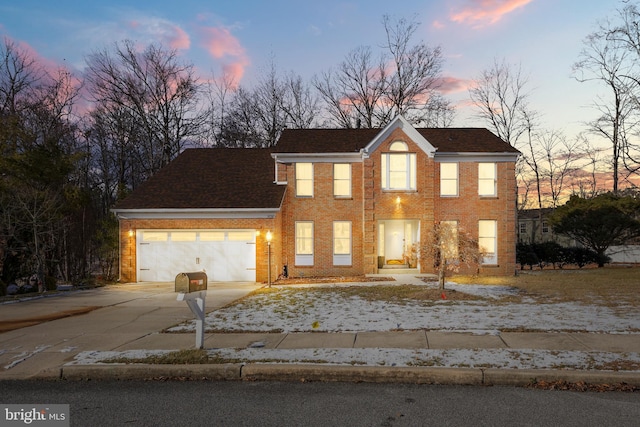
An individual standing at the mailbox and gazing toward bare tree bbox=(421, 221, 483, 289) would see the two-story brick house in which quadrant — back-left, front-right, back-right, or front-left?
front-left

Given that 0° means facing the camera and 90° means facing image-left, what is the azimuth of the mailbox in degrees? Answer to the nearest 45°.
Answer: approximately 45°

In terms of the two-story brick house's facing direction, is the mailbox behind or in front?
in front

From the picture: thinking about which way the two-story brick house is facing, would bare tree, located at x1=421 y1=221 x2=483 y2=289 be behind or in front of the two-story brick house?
in front

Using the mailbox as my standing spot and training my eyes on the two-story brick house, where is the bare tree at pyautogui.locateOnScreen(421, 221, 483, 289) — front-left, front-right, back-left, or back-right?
front-right

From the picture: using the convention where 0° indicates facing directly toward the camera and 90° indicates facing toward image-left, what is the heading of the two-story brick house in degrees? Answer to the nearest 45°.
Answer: approximately 0°

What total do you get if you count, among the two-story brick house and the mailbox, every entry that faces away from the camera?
0

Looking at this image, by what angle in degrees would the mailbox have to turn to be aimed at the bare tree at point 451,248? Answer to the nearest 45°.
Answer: approximately 180°
